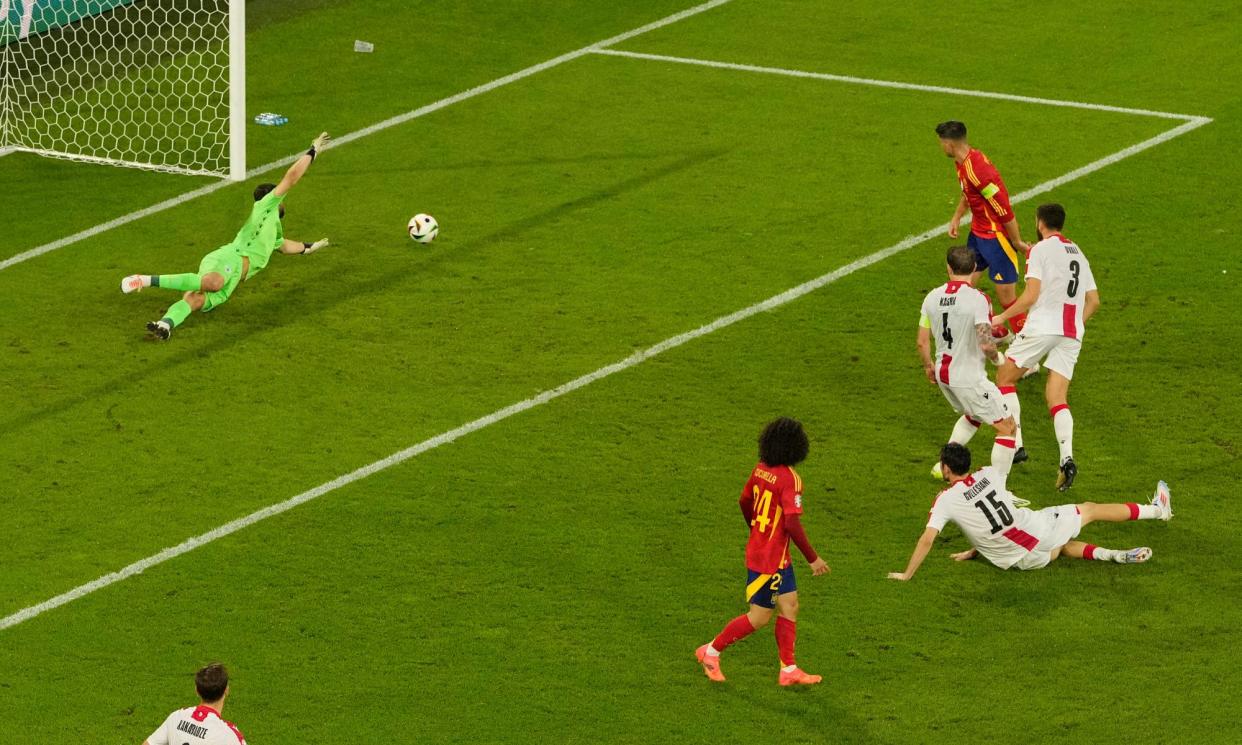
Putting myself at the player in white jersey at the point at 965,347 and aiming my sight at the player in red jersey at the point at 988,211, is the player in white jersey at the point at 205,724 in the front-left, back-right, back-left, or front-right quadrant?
back-left

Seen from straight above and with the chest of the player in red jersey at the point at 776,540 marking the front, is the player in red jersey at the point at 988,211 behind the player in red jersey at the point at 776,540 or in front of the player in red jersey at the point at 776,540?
in front

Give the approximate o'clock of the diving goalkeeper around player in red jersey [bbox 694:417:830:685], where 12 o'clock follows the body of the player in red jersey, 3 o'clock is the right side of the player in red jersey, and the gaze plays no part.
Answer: The diving goalkeeper is roughly at 9 o'clock from the player in red jersey.

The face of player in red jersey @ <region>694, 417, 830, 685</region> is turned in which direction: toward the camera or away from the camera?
away from the camera

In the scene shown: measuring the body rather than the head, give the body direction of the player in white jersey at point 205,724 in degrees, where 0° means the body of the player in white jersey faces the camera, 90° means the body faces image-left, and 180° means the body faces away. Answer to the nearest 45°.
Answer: approximately 225°

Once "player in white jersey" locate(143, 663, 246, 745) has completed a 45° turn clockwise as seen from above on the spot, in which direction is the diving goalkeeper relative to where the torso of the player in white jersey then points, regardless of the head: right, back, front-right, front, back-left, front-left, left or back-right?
left

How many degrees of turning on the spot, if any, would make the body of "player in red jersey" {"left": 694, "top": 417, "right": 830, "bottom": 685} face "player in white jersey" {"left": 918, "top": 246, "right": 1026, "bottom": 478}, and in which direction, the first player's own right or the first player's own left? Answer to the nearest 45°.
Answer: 0° — they already face them

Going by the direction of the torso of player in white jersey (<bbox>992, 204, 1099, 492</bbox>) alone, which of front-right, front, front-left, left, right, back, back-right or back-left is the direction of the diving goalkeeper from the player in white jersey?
front-left

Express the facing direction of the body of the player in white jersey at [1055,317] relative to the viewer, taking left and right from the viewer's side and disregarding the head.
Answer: facing away from the viewer and to the left of the viewer

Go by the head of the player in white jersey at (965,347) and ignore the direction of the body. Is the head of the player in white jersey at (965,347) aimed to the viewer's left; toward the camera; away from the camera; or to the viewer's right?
away from the camera

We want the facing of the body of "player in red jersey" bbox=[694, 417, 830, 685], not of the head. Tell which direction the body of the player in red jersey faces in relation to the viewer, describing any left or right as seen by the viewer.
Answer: facing away from the viewer and to the right of the viewer

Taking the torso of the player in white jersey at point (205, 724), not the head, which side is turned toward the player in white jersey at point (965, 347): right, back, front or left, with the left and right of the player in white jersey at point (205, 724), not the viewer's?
front

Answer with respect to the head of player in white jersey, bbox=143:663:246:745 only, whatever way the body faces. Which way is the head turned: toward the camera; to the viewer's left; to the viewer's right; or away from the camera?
away from the camera

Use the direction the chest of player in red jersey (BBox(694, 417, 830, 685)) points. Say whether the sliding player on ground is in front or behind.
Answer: in front

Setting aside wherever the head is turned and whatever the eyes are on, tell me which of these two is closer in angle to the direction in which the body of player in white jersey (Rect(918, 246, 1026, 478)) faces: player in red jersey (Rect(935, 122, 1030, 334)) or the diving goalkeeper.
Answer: the player in red jersey
